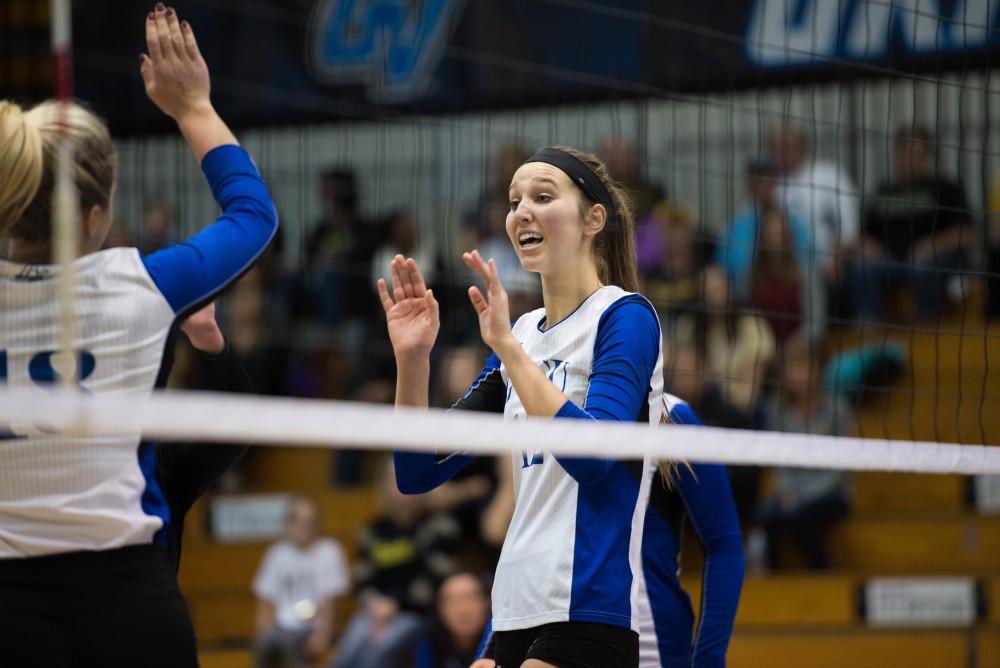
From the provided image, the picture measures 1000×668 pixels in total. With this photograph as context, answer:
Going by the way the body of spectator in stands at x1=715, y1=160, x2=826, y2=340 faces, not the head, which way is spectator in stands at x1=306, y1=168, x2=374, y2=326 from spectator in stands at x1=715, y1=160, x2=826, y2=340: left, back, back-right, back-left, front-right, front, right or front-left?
right

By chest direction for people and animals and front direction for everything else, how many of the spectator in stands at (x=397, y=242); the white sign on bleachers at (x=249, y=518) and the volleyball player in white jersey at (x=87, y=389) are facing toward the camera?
2

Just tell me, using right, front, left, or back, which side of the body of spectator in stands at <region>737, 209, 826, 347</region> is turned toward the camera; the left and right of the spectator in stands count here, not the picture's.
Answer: front

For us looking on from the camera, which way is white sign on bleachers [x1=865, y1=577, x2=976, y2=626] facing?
facing the viewer

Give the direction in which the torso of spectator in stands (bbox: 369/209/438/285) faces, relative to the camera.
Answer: toward the camera

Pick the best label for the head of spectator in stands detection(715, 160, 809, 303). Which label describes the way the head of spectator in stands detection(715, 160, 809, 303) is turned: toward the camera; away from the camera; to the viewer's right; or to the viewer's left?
toward the camera

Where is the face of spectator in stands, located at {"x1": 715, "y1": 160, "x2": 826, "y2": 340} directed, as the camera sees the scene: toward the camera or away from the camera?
toward the camera

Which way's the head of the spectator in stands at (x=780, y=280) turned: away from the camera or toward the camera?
toward the camera

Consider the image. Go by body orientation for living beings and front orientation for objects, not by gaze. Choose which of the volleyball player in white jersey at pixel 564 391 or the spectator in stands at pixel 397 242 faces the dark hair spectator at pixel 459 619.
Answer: the spectator in stands

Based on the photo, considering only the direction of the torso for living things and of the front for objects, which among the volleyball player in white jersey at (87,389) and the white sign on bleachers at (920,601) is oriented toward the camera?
the white sign on bleachers

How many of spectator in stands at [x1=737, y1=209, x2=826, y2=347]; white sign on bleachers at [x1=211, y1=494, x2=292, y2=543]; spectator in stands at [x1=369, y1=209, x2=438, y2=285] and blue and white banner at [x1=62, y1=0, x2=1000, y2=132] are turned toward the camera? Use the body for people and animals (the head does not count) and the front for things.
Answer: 4

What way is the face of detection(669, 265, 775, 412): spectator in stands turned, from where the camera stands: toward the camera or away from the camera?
toward the camera

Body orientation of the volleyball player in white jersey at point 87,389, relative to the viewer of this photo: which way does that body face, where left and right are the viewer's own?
facing away from the viewer

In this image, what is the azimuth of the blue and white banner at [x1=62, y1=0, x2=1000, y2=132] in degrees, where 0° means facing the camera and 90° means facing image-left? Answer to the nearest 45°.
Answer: approximately 0°

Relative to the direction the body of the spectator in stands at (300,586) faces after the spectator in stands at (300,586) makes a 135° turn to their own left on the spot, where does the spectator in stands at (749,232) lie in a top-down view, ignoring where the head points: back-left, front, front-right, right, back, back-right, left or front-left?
front-right
